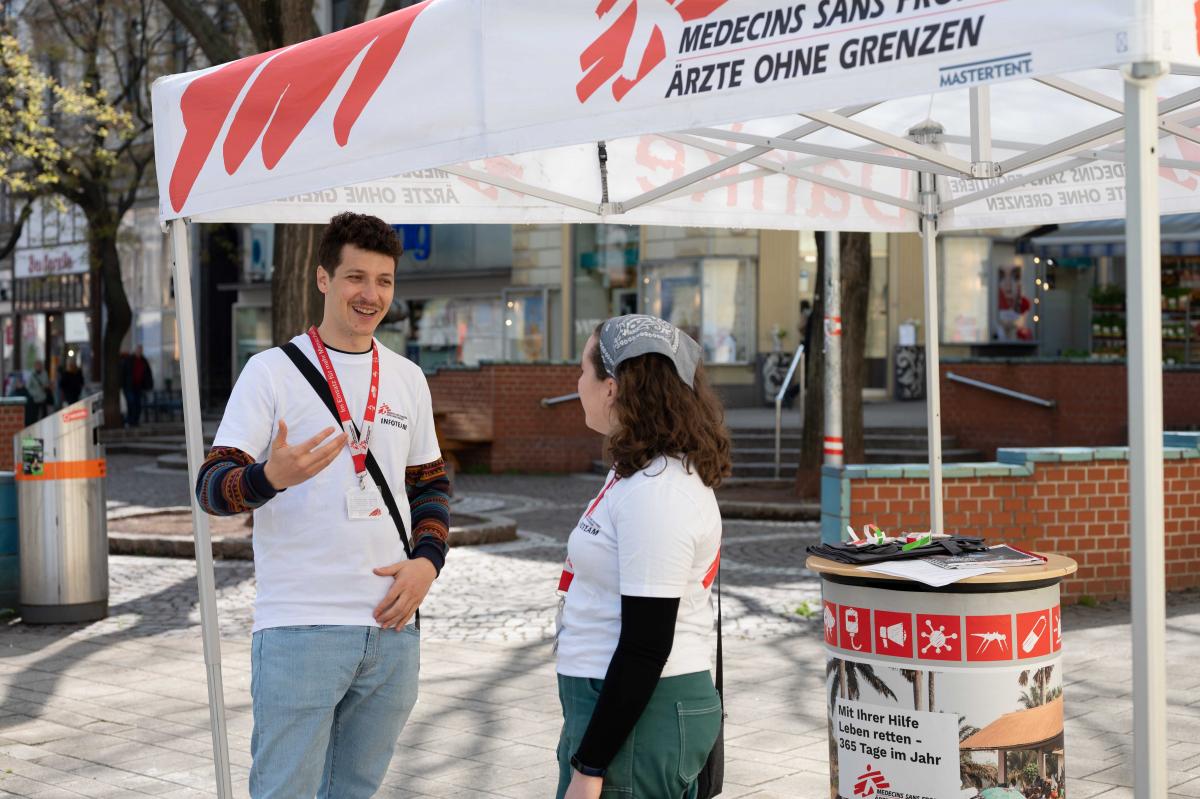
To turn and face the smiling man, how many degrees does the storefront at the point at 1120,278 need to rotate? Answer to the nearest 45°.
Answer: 0° — it already faces them

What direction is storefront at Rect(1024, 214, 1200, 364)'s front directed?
toward the camera

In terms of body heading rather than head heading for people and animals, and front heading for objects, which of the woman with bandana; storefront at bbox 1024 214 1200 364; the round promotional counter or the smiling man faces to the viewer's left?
the woman with bandana

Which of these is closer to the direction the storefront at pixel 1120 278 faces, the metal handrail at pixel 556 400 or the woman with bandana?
the woman with bandana

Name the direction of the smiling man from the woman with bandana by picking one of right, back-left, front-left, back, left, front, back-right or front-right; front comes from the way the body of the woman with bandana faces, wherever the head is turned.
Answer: front-right

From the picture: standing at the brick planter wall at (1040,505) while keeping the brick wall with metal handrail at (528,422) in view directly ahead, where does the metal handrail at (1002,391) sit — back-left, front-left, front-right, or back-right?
front-right

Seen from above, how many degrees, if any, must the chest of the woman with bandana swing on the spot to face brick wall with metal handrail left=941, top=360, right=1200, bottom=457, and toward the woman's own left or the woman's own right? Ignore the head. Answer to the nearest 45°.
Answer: approximately 90° to the woman's own right

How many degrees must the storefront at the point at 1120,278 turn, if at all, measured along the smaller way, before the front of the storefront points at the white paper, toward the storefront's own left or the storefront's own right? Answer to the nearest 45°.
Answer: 0° — it already faces it

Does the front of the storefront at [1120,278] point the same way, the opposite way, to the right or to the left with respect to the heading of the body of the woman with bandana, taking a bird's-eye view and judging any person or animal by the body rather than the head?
to the left

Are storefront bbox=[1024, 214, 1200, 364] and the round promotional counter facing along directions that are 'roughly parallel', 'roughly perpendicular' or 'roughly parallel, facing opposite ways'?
roughly parallel

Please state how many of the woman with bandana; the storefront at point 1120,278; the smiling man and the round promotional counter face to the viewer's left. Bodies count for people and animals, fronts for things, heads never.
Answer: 1

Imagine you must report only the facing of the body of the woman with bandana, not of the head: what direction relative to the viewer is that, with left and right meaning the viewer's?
facing to the left of the viewer

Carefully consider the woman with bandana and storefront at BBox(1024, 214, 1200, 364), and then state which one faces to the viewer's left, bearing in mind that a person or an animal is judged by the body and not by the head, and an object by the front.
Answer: the woman with bandana

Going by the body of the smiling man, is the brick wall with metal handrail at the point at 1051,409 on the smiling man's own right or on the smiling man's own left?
on the smiling man's own left

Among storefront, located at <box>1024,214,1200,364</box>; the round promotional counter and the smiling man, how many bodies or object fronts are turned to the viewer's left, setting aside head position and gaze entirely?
0

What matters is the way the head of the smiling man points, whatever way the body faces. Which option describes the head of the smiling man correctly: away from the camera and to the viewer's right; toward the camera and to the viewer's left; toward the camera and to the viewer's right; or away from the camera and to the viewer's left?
toward the camera and to the viewer's right

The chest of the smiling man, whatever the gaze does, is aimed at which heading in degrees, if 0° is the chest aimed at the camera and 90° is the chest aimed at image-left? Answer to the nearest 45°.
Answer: approximately 315°

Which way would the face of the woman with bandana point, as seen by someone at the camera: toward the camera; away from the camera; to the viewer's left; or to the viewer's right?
to the viewer's left

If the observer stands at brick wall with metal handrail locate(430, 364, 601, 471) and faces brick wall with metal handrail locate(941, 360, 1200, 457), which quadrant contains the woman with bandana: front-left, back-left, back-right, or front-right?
front-right

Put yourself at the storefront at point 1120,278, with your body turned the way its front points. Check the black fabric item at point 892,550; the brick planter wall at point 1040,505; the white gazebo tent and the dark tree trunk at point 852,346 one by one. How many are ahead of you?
4
